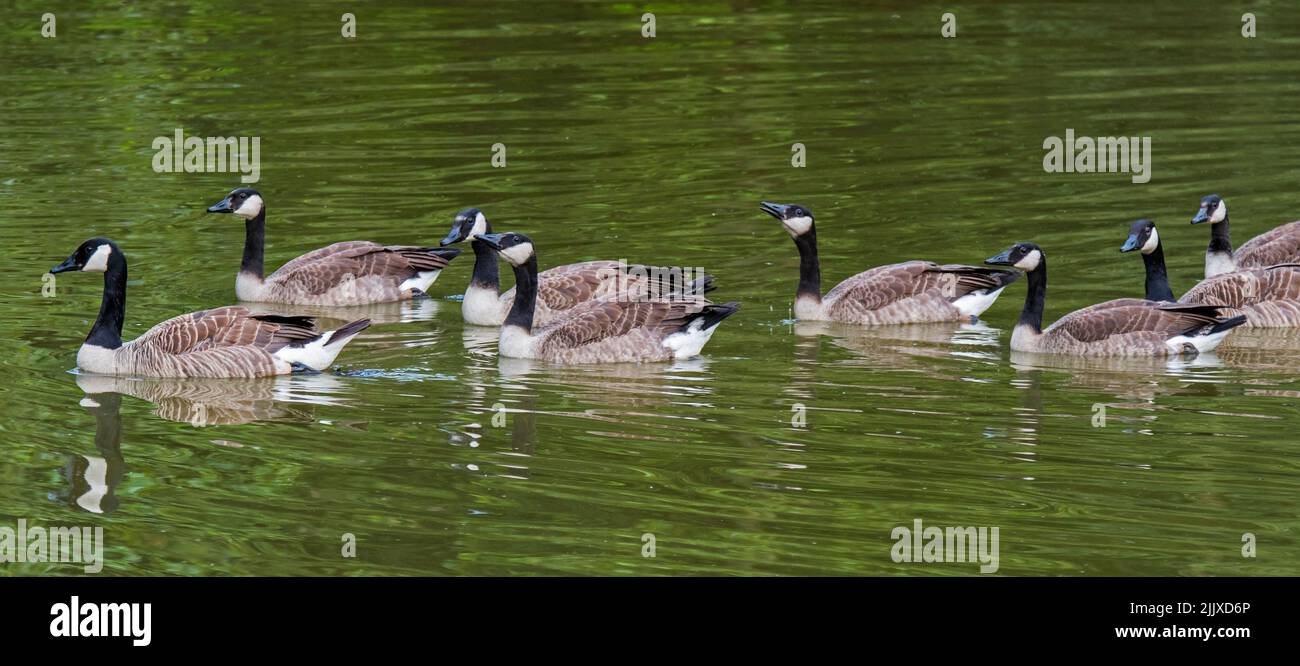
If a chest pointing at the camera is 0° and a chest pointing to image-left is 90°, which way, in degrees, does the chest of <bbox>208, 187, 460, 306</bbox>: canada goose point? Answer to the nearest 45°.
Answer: approximately 90°

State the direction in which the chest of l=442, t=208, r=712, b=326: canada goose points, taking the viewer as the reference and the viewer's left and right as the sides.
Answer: facing to the left of the viewer

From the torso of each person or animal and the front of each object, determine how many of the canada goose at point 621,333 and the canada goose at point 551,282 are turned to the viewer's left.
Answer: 2

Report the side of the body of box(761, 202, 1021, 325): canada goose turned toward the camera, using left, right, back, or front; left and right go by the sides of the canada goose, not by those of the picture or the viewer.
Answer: left

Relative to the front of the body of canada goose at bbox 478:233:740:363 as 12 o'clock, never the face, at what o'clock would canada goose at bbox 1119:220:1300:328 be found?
canada goose at bbox 1119:220:1300:328 is roughly at 6 o'clock from canada goose at bbox 478:233:740:363.

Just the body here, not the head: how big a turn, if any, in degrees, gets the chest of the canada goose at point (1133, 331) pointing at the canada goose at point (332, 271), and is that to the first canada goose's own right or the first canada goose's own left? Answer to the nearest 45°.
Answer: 0° — it already faces it

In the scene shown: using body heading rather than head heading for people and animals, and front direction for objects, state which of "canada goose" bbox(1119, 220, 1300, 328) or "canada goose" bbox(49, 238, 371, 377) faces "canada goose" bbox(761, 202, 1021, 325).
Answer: "canada goose" bbox(1119, 220, 1300, 328)

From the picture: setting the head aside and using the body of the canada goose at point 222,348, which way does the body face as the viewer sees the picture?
to the viewer's left

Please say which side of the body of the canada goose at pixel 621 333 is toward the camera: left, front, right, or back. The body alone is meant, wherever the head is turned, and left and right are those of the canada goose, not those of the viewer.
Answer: left

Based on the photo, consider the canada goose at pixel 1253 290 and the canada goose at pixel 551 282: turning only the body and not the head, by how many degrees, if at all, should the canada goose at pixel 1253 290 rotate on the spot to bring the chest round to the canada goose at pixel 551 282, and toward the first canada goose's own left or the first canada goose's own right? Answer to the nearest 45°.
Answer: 0° — it already faces it

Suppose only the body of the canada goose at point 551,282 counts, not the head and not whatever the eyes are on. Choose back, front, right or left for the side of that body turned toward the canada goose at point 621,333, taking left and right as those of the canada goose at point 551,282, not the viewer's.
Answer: left

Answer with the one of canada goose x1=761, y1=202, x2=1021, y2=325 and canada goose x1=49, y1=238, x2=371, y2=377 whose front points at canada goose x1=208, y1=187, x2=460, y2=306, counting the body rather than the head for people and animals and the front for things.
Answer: canada goose x1=761, y1=202, x2=1021, y2=325

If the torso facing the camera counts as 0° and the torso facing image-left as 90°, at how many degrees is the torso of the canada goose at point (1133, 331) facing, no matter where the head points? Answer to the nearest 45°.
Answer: approximately 90°

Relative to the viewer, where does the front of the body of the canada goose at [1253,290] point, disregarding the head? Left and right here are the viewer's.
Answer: facing to the left of the viewer

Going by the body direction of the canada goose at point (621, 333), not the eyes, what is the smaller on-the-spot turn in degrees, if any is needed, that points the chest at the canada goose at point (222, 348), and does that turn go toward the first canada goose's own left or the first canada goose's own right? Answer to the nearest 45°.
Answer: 0° — it already faces it
